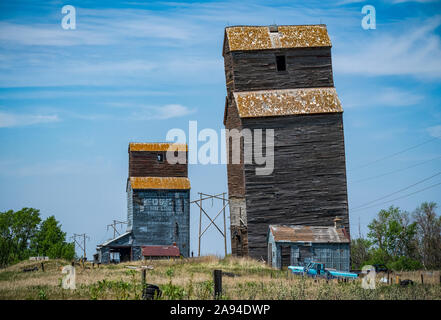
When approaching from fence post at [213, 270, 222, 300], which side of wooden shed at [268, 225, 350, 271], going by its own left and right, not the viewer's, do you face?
front

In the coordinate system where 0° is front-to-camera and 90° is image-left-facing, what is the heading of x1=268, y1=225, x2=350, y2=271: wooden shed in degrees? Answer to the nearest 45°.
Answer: approximately 0°
